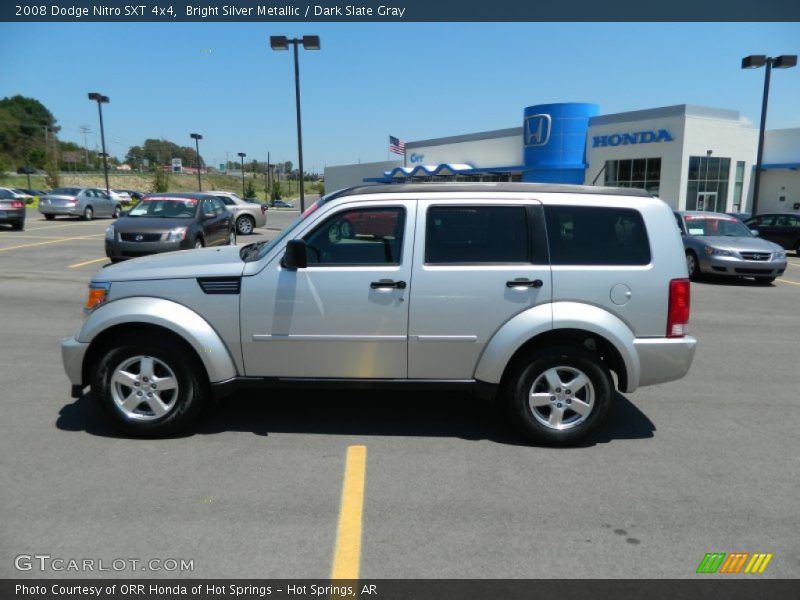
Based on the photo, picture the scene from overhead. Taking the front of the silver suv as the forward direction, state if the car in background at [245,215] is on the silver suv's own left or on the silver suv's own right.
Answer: on the silver suv's own right

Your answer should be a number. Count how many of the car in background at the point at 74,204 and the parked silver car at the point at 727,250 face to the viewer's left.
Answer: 0

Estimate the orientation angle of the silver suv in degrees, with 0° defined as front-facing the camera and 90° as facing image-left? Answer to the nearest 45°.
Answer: approximately 90°

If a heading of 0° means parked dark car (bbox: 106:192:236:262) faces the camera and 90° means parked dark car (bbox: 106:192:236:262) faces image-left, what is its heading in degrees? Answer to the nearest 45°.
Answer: approximately 45°

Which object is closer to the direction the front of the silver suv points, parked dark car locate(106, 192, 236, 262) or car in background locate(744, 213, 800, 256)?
the parked dark car

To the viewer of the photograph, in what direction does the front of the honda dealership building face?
facing the viewer and to the left of the viewer

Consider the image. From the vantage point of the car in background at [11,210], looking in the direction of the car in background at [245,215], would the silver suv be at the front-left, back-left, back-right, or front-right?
front-right

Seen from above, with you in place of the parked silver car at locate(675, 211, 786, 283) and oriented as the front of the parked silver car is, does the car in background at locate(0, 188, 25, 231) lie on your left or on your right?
on your right

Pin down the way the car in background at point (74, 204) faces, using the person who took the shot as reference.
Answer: facing away from the viewer and to the right of the viewer

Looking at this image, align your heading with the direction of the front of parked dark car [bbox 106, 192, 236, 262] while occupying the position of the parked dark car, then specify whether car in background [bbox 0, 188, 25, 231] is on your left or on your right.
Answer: on your right

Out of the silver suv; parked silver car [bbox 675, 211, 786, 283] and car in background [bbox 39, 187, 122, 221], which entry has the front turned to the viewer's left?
the silver suv

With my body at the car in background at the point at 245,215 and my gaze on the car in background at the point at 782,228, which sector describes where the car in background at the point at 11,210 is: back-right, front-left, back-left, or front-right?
back-right

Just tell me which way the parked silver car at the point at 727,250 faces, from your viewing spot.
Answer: facing the viewer and to the right of the viewer
